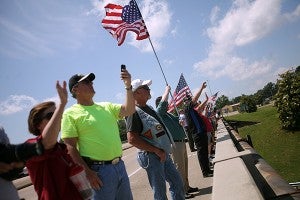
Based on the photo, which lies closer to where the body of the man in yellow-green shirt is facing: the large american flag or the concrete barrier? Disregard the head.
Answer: the concrete barrier

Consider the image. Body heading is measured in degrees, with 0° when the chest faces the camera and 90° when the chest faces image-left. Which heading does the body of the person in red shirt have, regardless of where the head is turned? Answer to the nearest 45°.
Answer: approximately 270°

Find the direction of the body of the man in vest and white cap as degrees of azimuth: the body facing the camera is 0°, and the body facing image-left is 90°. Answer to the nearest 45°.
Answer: approximately 315°

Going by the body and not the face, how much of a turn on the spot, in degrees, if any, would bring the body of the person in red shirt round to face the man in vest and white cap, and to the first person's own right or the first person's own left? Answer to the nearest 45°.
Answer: approximately 45° to the first person's own left

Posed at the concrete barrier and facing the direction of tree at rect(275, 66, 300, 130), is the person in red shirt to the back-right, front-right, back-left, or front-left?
back-left

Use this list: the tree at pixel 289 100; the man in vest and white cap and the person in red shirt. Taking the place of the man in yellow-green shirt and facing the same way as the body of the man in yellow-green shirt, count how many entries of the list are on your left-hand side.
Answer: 2
